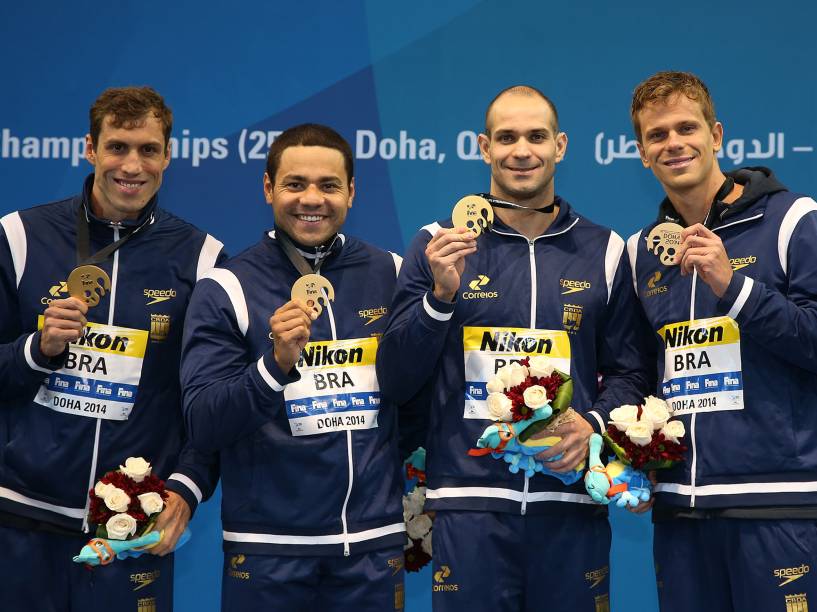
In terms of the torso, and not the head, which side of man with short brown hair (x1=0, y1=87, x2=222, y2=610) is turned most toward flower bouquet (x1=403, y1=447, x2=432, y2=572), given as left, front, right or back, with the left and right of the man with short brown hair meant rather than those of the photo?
left

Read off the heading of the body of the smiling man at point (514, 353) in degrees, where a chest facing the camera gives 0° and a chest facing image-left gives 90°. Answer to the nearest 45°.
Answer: approximately 0°

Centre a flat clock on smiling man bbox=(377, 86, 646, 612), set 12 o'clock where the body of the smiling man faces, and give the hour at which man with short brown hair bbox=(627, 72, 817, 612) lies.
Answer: The man with short brown hair is roughly at 9 o'clock from the smiling man.

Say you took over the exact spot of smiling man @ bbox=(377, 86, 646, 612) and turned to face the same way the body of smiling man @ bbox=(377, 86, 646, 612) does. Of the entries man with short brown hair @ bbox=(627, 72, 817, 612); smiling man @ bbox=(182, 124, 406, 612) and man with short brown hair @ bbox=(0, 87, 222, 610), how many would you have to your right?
2

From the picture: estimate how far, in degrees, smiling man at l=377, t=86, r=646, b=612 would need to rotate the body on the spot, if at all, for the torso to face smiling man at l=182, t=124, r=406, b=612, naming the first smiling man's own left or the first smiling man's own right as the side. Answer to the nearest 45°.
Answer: approximately 90° to the first smiling man's own right

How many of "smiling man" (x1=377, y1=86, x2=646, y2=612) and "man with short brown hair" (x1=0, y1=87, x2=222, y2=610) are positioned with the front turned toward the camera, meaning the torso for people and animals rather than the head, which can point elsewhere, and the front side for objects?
2

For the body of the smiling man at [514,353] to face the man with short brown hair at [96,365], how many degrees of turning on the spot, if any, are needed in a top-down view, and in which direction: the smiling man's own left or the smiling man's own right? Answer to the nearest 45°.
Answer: approximately 90° to the smiling man's own right

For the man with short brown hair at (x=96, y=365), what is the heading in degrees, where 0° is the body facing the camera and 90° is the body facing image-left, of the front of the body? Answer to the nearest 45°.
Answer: approximately 0°

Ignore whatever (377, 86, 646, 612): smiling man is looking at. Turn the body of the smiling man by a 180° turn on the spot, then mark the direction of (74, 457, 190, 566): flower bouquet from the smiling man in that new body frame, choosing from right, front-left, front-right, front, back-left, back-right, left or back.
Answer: left
